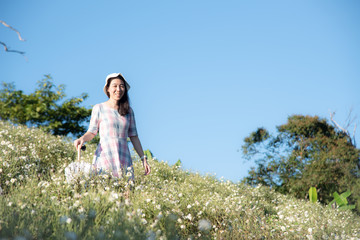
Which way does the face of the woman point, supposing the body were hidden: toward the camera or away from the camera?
toward the camera

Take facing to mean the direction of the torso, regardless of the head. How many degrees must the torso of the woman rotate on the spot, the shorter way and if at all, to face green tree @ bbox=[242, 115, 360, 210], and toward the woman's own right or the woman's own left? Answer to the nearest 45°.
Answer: approximately 135° to the woman's own left

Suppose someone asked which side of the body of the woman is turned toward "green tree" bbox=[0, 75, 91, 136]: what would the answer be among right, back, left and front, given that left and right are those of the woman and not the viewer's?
back

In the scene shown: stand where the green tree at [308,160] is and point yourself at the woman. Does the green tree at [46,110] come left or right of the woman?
right

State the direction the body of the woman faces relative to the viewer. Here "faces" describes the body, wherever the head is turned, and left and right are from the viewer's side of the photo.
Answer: facing the viewer
